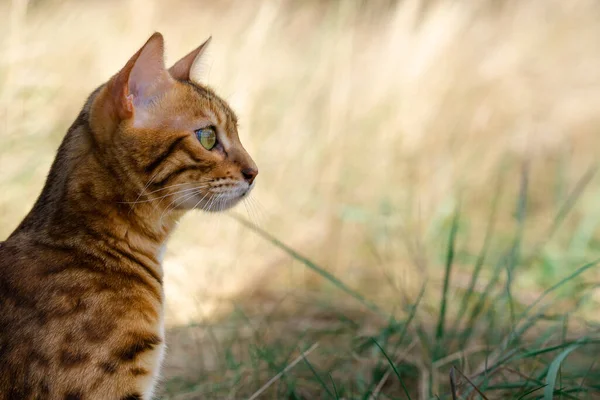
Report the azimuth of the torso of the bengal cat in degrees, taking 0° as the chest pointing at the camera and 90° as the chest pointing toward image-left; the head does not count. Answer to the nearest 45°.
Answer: approximately 270°
